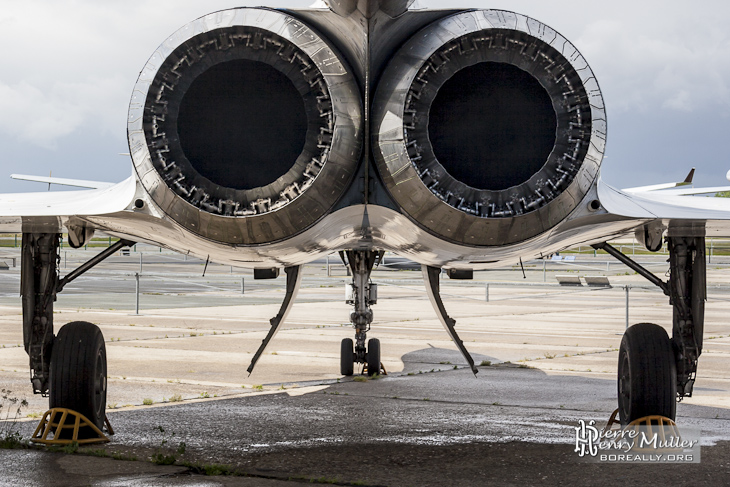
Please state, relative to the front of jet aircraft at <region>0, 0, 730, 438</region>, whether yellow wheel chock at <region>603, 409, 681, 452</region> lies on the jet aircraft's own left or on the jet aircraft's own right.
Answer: on the jet aircraft's own right

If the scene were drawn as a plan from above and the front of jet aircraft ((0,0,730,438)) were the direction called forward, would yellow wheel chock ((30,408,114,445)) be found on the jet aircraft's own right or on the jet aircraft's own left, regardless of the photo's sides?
on the jet aircraft's own left

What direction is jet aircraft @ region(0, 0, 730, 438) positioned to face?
away from the camera

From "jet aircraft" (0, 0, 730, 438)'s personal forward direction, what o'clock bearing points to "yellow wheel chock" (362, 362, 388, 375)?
The yellow wheel chock is roughly at 12 o'clock from the jet aircraft.
